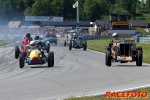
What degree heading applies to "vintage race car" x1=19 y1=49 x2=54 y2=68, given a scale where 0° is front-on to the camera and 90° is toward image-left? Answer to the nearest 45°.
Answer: approximately 0°

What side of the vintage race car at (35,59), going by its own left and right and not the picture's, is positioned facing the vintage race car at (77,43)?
back

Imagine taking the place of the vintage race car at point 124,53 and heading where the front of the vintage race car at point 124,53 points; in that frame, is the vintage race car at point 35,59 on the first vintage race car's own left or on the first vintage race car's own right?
on the first vintage race car's own right

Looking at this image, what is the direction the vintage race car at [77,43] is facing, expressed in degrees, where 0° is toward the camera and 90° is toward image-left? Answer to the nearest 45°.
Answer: approximately 0°

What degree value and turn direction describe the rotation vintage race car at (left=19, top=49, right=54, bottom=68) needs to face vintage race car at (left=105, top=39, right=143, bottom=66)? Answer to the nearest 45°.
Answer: approximately 90° to its left

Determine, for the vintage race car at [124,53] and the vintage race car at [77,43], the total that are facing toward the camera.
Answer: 2

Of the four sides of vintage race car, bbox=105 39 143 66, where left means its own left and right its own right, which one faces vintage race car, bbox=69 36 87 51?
back
